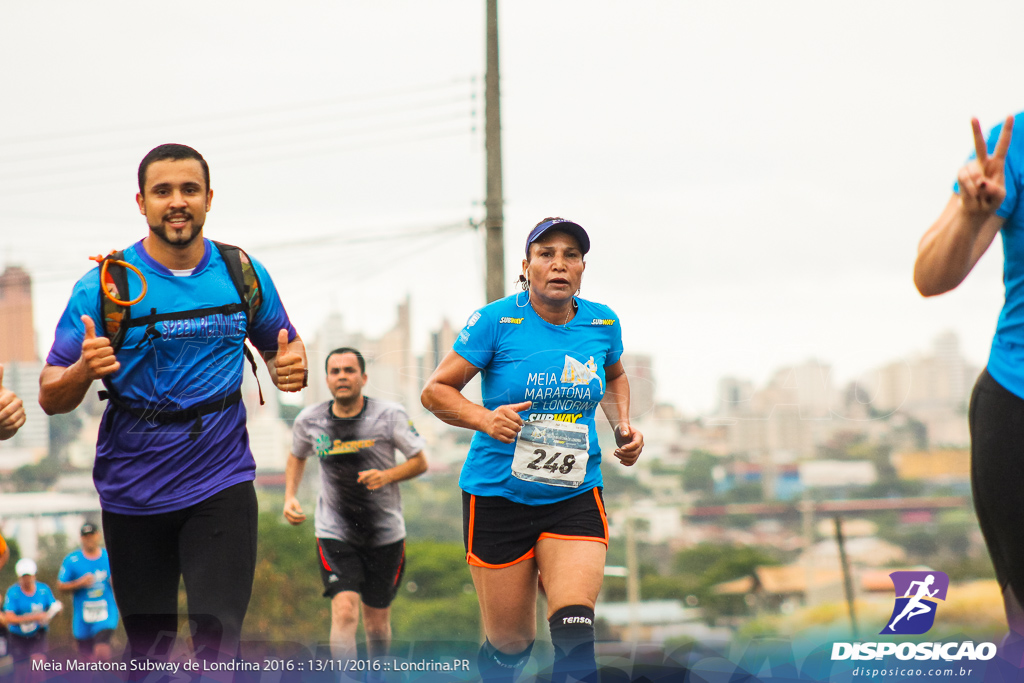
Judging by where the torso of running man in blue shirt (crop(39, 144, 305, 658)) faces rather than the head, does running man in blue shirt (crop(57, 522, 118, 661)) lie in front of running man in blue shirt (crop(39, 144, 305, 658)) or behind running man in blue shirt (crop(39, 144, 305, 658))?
behind

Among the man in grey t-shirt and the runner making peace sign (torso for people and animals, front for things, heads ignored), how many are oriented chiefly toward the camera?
2

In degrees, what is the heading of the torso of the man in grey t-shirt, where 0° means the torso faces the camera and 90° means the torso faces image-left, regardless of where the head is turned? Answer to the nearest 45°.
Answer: approximately 0°

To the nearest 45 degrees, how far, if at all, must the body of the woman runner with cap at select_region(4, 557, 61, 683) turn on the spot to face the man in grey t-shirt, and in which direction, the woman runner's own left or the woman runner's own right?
0° — they already face them

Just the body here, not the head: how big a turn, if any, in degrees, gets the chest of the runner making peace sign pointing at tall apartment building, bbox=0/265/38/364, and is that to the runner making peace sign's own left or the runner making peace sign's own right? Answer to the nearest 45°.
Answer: approximately 135° to the runner making peace sign's own right

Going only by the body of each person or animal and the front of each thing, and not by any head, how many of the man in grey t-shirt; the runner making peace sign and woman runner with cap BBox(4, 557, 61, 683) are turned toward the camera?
3

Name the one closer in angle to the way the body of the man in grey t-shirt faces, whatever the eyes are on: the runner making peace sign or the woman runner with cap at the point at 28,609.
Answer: the runner making peace sign

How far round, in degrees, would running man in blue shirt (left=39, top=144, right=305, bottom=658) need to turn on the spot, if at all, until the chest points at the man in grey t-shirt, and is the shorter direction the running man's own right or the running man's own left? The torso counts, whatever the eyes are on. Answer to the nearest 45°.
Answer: approximately 180°

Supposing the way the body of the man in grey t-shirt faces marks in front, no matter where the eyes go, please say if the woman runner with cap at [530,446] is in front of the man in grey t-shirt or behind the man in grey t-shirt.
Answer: in front

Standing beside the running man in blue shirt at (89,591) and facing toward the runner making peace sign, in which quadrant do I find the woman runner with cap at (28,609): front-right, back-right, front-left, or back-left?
back-right
